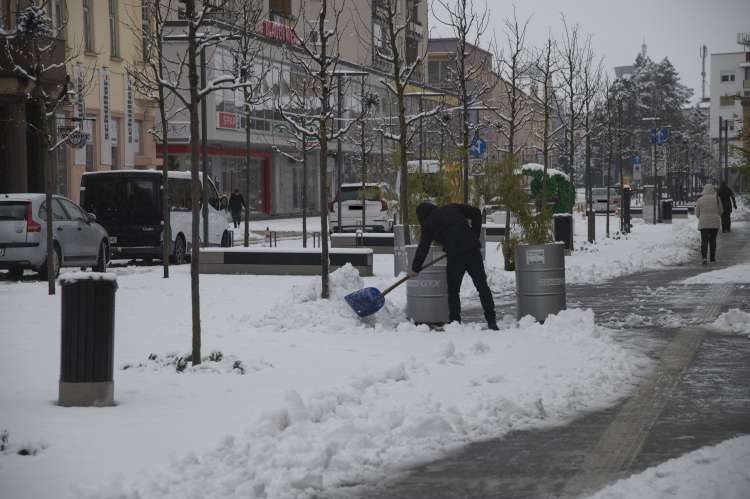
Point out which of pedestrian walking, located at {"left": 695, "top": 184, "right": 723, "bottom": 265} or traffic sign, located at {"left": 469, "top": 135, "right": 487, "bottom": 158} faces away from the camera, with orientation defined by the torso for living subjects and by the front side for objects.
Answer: the pedestrian walking

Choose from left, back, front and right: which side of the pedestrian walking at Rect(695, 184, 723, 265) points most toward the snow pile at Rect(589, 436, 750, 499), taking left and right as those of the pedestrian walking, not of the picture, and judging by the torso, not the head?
back

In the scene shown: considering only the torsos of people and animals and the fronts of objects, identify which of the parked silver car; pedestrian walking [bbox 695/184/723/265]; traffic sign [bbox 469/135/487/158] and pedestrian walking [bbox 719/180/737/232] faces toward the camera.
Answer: the traffic sign

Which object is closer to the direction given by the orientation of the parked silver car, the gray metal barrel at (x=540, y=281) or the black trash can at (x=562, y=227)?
the black trash can

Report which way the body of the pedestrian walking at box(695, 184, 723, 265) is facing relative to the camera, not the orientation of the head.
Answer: away from the camera

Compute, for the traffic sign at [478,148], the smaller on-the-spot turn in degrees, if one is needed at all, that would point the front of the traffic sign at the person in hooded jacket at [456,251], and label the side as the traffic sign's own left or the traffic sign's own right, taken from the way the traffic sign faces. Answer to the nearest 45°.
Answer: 0° — it already faces them

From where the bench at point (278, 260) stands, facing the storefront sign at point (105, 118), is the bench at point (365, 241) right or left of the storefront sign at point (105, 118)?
right

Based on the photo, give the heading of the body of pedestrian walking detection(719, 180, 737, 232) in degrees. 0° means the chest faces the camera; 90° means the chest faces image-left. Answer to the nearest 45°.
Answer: approximately 180°

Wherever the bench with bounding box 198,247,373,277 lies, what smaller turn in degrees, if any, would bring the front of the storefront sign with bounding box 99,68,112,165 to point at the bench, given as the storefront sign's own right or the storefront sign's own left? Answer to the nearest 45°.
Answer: approximately 45° to the storefront sign's own right

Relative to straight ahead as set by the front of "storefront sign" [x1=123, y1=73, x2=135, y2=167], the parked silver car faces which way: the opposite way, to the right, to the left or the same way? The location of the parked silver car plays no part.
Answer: to the left

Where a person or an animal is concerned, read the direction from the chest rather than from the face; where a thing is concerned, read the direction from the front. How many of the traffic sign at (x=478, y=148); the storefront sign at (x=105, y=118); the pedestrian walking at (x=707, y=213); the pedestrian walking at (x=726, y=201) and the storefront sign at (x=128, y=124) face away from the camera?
2

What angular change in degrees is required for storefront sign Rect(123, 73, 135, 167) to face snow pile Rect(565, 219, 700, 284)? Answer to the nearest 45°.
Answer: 0° — it already faces it

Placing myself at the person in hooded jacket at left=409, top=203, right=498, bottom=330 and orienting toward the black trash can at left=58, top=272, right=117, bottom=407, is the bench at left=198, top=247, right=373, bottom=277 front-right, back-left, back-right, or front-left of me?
back-right

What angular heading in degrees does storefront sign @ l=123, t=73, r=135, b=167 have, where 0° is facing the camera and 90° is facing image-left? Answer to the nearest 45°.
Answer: approximately 315°

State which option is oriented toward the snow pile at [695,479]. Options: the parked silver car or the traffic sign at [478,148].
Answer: the traffic sign
